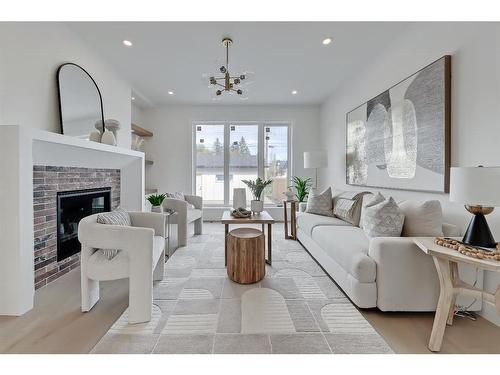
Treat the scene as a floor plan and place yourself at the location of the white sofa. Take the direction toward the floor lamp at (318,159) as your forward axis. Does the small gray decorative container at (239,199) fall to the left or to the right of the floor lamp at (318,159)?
left

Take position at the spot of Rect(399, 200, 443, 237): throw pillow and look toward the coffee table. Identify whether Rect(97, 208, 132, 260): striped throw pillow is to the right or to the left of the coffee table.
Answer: left

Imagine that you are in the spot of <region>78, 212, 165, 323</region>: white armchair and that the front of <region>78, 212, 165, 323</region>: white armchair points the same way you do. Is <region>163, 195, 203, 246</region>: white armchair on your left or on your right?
on your left

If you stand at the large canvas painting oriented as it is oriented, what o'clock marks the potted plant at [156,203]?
The potted plant is roughly at 1 o'clock from the large canvas painting.

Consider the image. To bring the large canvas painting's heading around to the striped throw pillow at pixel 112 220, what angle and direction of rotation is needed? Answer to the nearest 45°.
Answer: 0° — it already faces it

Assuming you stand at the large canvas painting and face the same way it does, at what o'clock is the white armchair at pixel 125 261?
The white armchair is roughly at 12 o'clock from the large canvas painting.

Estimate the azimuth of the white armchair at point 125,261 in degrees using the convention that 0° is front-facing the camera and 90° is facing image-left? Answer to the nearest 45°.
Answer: approximately 315°

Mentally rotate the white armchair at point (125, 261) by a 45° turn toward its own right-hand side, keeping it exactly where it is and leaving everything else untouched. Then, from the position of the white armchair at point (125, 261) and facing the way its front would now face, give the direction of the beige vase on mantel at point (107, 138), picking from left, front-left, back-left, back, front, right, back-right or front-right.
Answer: back
